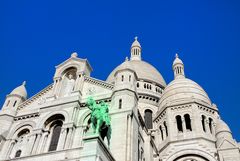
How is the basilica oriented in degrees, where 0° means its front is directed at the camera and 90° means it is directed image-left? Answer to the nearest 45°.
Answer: approximately 45°

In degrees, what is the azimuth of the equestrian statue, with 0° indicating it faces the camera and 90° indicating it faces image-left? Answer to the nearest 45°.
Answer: approximately 45°

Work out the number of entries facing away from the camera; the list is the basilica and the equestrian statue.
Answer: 0
